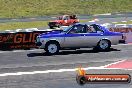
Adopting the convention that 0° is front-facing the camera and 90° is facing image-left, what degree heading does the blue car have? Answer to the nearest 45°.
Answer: approximately 90°

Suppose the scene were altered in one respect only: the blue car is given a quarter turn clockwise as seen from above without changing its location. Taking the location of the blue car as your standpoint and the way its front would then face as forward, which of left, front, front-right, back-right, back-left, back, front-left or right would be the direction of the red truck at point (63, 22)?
front
